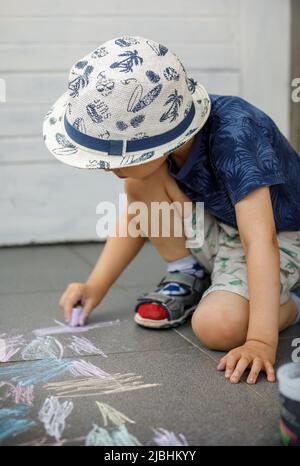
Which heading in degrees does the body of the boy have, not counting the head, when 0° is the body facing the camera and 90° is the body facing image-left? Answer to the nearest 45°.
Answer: approximately 45°
